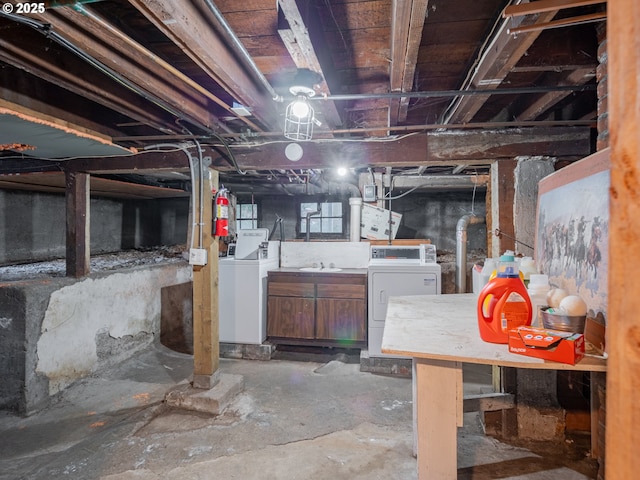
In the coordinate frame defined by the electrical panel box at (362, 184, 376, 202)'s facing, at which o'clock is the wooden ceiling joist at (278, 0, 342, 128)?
The wooden ceiling joist is roughly at 12 o'clock from the electrical panel box.

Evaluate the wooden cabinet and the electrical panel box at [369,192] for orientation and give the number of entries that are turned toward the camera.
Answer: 2

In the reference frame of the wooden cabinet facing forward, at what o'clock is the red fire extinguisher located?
The red fire extinguisher is roughly at 1 o'clock from the wooden cabinet.

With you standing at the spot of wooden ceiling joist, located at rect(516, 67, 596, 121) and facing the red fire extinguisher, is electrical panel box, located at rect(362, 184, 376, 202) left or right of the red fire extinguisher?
right

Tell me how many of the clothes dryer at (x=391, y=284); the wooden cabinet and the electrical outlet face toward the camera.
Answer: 3

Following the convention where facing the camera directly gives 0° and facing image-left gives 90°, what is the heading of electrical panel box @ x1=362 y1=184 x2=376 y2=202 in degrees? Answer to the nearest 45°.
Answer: approximately 0°

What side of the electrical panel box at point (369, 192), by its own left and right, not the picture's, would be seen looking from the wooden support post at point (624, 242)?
front

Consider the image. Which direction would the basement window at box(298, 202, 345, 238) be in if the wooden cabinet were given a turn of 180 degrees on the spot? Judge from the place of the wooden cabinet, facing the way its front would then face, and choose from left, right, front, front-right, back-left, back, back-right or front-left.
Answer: front

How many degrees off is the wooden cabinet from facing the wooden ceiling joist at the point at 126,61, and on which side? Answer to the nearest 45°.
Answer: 0° — it already faces it

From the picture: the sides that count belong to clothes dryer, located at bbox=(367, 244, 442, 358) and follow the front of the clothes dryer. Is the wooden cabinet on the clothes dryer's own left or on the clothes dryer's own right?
on the clothes dryer's own right

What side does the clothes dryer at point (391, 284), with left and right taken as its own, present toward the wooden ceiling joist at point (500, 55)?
front

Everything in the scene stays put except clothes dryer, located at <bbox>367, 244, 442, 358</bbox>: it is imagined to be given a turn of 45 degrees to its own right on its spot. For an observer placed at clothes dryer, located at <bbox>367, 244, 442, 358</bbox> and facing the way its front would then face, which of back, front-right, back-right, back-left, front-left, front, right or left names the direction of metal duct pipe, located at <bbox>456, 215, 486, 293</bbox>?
back
